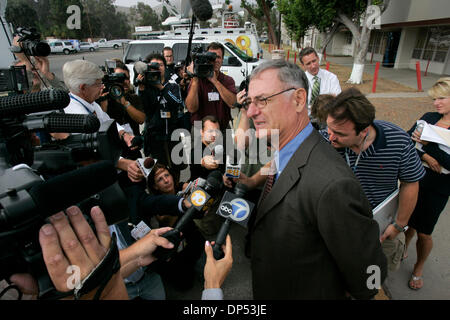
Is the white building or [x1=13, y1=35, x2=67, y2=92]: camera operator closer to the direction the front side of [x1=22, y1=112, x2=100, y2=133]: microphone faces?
the white building

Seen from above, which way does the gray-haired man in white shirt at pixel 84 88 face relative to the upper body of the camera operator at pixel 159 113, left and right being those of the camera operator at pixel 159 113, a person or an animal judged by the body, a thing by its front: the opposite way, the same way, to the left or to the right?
to the left

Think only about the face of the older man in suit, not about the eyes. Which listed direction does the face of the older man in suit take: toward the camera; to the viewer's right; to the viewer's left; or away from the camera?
to the viewer's left

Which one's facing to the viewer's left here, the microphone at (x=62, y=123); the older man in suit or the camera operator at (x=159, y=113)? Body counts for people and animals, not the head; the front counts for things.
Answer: the older man in suit

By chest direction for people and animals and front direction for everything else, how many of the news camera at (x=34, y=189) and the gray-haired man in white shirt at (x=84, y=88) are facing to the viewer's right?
2

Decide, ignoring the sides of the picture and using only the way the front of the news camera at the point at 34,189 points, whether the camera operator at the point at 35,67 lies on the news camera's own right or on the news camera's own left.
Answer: on the news camera's own left

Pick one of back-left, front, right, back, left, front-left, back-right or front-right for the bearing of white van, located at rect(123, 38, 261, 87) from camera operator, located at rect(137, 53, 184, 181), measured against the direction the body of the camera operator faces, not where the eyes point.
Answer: back

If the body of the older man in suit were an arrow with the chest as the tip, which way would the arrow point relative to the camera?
to the viewer's left

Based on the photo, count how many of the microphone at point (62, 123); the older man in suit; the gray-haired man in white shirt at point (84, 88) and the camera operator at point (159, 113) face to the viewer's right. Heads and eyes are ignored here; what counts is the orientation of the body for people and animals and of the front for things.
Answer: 2

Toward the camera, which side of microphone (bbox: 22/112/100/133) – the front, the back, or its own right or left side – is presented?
right

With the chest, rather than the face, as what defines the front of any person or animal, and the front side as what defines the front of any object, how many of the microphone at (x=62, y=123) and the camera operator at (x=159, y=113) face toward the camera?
1

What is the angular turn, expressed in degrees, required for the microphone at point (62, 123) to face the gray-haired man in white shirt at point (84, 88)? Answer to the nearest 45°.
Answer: approximately 90° to its left

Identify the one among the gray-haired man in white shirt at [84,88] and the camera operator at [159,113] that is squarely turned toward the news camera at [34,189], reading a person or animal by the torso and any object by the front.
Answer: the camera operator at [159,113]

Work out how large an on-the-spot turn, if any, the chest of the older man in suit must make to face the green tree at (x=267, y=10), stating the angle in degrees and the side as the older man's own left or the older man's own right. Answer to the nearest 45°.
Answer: approximately 90° to the older man's own right

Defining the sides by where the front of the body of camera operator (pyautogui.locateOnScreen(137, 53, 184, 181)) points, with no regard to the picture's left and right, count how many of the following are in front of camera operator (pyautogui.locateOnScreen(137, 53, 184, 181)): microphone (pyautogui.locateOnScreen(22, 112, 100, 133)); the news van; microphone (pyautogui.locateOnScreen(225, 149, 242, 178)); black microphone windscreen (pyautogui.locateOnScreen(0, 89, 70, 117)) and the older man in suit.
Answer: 4

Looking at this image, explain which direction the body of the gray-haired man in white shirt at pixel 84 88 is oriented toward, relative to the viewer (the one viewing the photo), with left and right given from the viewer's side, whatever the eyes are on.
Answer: facing to the right of the viewer

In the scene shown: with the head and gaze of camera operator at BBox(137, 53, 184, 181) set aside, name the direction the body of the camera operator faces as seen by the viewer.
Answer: toward the camera

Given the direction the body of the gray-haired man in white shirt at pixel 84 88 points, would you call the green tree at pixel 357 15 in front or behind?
in front
